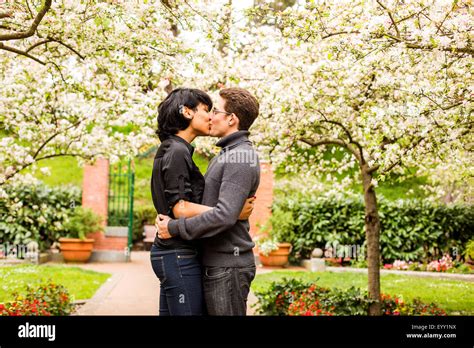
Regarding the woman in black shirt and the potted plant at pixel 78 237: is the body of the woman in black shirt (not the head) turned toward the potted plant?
no

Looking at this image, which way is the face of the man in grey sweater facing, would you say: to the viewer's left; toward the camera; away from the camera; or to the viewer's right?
to the viewer's left

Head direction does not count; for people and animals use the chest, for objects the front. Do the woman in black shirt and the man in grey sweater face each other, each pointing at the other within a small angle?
yes

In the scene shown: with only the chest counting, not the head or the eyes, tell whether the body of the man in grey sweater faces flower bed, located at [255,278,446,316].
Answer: no

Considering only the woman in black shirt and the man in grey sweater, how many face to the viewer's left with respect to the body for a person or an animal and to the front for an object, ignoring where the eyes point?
1

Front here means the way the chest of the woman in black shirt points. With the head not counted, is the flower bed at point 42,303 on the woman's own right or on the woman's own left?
on the woman's own left

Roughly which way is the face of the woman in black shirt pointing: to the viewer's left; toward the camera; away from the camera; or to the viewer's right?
to the viewer's right

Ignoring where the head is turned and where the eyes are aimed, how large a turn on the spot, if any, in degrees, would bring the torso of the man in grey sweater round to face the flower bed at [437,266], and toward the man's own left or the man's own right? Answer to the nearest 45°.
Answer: approximately 135° to the man's own right

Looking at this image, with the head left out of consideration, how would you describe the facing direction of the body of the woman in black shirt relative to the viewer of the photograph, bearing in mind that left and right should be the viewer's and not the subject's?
facing to the right of the viewer

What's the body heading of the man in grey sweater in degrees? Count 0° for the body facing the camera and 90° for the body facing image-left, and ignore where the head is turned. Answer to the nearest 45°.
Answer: approximately 90°

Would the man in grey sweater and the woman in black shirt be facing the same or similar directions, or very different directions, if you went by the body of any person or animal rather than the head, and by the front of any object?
very different directions

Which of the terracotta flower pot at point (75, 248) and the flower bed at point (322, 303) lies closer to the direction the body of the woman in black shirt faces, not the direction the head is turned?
the flower bed

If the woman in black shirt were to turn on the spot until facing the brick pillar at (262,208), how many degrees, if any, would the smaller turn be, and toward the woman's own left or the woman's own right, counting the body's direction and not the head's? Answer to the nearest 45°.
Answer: approximately 90° to the woman's own left

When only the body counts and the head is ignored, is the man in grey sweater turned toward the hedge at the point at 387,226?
no
